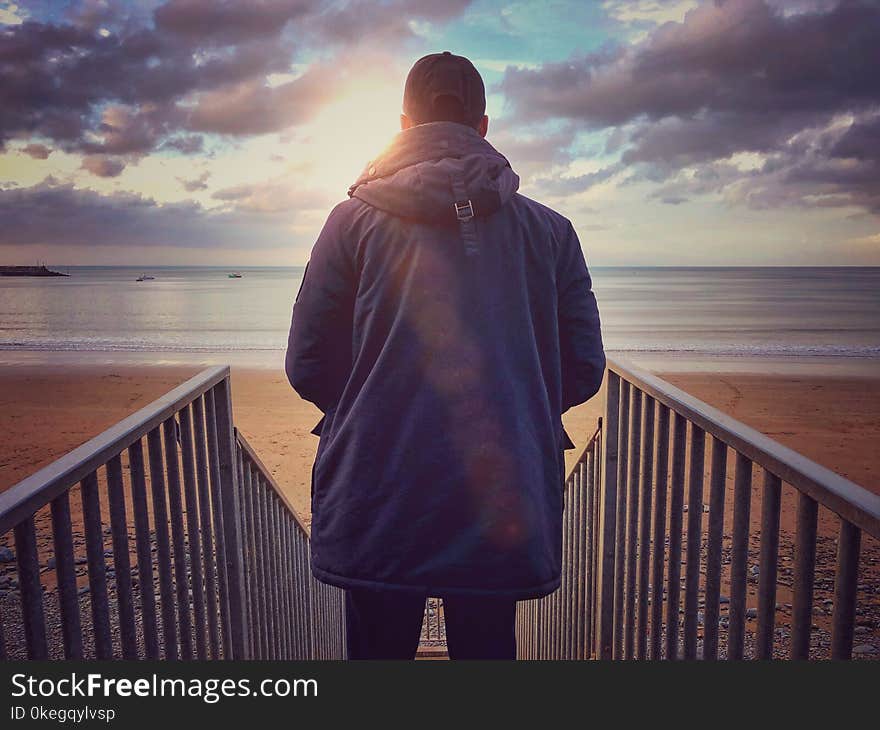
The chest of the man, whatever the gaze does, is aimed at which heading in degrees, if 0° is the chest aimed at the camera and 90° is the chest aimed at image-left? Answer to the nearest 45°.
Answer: approximately 180°

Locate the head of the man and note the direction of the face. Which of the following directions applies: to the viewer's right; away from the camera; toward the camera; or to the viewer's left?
away from the camera

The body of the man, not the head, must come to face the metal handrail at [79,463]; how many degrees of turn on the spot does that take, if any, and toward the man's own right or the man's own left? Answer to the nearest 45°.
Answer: approximately 135° to the man's own left

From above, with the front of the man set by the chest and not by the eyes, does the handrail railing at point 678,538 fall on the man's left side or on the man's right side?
on the man's right side

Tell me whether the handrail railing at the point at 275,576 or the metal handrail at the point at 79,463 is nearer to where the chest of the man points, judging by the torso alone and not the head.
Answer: the handrail railing

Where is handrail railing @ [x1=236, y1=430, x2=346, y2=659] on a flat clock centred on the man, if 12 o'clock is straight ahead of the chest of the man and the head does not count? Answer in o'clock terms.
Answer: The handrail railing is roughly at 11 o'clock from the man.

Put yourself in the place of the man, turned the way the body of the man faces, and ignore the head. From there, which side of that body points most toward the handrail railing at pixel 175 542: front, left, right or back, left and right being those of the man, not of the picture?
left
